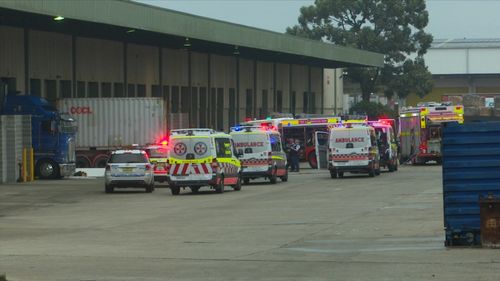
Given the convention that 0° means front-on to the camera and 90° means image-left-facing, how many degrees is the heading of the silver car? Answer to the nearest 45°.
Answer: approximately 180°

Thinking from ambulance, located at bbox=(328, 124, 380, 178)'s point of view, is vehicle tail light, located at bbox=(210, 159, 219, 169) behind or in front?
behind

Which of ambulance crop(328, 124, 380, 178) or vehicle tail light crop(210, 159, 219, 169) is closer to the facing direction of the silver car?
the ambulance

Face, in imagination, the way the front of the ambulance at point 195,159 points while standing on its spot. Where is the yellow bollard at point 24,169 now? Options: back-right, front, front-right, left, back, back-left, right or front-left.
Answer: left

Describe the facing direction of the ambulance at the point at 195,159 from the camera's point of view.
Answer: facing away from the viewer and to the right of the viewer

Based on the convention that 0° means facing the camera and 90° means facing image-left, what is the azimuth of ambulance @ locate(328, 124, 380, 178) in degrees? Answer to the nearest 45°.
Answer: approximately 180°

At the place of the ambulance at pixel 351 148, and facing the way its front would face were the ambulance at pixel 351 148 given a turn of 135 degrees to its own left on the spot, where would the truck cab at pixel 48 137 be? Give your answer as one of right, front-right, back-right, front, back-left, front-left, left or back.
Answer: front-right

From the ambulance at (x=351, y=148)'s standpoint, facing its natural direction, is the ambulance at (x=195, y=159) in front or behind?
behind
